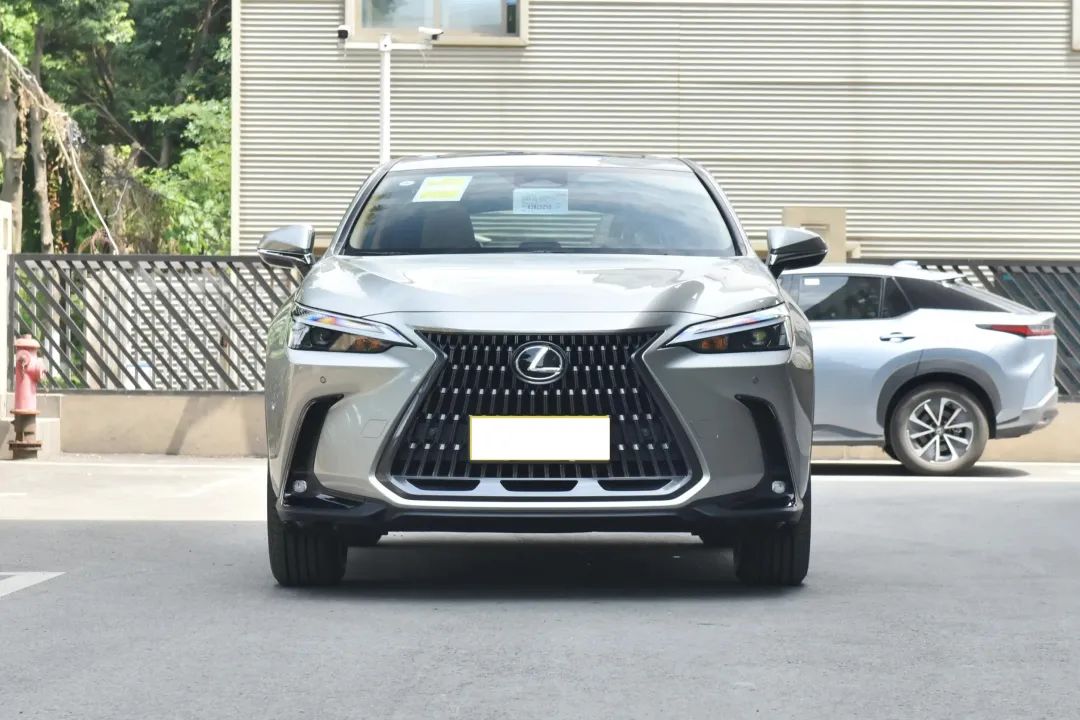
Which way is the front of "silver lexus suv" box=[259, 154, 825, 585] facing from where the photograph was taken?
facing the viewer

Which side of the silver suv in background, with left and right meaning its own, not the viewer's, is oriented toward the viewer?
left

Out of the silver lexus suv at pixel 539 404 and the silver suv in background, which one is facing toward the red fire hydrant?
the silver suv in background

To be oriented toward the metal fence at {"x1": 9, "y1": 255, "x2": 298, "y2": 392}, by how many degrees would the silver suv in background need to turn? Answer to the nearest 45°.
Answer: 0° — it already faces it

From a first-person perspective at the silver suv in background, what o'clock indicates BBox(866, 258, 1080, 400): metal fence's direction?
The metal fence is roughly at 4 o'clock from the silver suv in background.

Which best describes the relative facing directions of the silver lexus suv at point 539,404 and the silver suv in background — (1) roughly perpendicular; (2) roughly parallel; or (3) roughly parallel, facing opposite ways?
roughly perpendicular

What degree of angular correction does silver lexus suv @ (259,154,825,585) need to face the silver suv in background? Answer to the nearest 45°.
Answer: approximately 180°

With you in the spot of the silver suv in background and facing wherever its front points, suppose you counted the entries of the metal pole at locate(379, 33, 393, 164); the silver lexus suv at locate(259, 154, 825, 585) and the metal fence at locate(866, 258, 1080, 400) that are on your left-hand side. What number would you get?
1

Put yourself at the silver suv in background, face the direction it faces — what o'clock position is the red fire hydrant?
The red fire hydrant is roughly at 12 o'clock from the silver suv in background.

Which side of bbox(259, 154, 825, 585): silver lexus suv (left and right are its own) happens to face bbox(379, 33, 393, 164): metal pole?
back

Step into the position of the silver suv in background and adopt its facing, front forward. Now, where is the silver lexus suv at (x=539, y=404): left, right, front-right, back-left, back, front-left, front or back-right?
left

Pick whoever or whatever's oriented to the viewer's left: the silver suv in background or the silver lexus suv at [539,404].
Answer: the silver suv in background

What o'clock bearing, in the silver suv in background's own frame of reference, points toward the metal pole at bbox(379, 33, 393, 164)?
The metal pole is roughly at 2 o'clock from the silver suv in background.

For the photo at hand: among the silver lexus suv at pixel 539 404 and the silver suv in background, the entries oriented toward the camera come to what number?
1

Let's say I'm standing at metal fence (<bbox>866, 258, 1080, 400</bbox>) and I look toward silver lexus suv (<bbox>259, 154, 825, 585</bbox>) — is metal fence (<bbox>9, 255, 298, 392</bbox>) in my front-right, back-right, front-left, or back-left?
front-right
